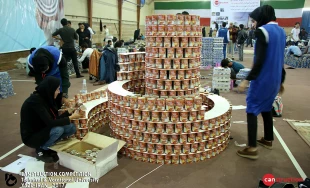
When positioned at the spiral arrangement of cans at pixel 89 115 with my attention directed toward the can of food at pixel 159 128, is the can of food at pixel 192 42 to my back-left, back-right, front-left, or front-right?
front-left

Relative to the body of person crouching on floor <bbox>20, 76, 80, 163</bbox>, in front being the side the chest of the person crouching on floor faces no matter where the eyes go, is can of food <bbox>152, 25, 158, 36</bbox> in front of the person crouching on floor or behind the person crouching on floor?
in front

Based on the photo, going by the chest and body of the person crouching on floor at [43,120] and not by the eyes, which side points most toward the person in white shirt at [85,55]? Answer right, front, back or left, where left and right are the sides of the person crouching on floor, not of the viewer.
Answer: left

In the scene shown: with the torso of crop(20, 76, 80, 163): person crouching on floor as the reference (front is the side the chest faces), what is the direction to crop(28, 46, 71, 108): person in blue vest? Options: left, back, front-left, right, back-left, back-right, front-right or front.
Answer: left

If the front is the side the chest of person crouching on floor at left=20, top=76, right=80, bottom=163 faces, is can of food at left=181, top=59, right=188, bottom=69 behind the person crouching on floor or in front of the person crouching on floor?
in front

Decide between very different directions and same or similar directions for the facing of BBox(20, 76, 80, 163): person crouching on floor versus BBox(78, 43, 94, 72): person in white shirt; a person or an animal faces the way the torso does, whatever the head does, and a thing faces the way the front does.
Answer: very different directions

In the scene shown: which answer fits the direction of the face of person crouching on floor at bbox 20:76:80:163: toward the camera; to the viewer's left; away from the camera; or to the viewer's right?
to the viewer's right

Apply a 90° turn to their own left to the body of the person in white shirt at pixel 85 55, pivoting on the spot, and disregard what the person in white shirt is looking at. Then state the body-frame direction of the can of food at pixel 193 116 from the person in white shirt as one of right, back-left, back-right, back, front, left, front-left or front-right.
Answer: front

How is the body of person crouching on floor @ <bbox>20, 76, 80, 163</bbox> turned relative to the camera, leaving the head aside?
to the viewer's right
